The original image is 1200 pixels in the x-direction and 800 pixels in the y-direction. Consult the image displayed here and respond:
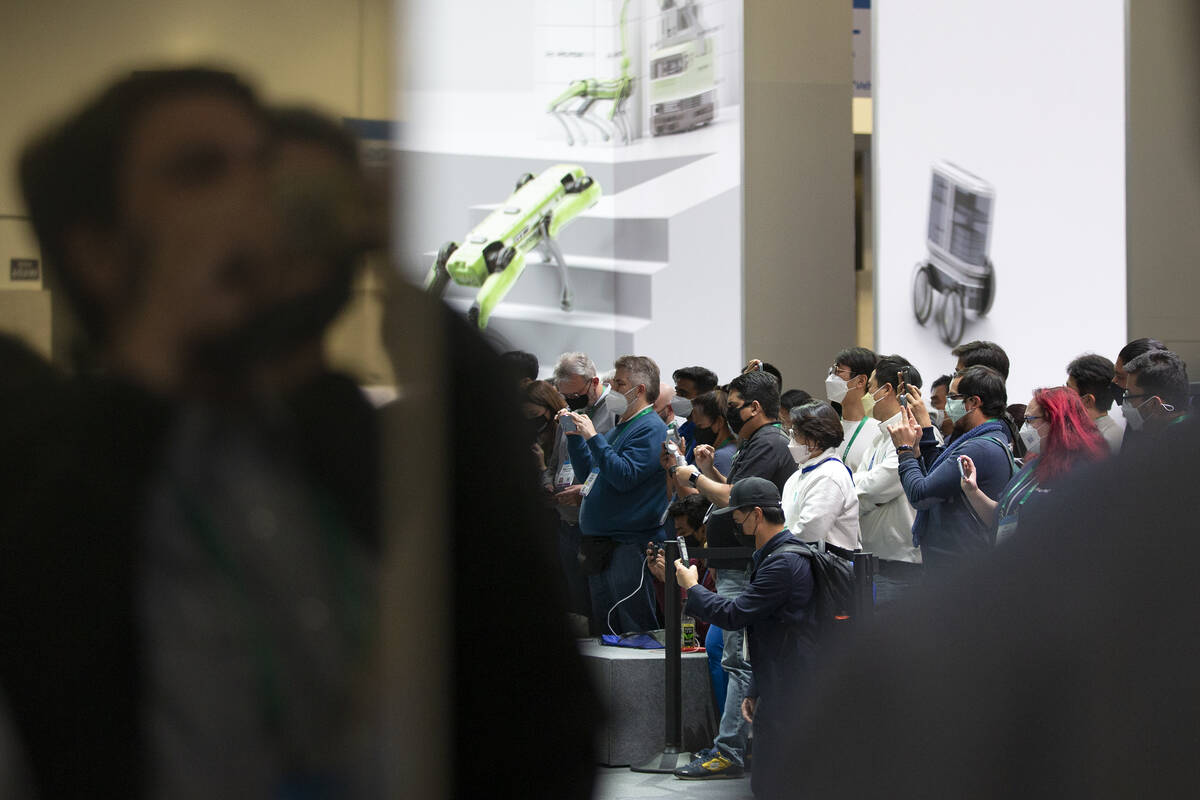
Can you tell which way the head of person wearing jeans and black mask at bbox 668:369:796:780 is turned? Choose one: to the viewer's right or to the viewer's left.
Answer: to the viewer's left

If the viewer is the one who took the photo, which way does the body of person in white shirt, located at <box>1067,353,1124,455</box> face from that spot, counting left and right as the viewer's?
facing to the left of the viewer

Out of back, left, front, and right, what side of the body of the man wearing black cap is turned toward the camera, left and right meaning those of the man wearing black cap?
left

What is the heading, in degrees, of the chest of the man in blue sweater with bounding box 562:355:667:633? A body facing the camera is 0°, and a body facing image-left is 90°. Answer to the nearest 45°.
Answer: approximately 90°

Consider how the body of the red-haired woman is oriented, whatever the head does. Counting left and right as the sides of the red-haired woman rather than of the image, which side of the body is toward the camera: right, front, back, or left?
left
